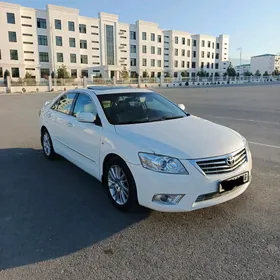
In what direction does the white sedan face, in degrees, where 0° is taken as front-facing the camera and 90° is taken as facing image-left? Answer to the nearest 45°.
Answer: approximately 315°
